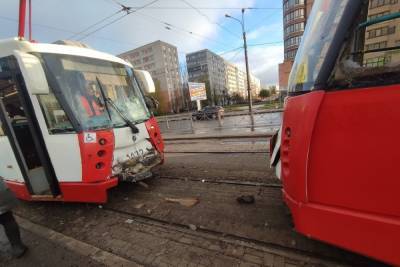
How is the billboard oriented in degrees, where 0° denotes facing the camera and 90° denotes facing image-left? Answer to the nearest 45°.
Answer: approximately 0°

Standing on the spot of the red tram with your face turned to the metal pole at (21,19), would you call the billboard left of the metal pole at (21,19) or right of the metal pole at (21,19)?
right

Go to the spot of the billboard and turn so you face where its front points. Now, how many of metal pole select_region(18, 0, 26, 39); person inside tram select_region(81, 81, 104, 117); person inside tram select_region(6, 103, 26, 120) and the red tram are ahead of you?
4

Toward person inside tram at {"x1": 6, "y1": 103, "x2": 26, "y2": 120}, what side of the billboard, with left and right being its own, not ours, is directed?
front

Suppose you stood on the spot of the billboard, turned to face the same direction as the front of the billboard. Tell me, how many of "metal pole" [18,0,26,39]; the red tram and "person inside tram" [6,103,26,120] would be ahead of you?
3

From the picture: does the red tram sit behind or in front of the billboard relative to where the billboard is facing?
in front

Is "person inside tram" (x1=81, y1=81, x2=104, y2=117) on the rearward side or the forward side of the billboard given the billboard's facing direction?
on the forward side
